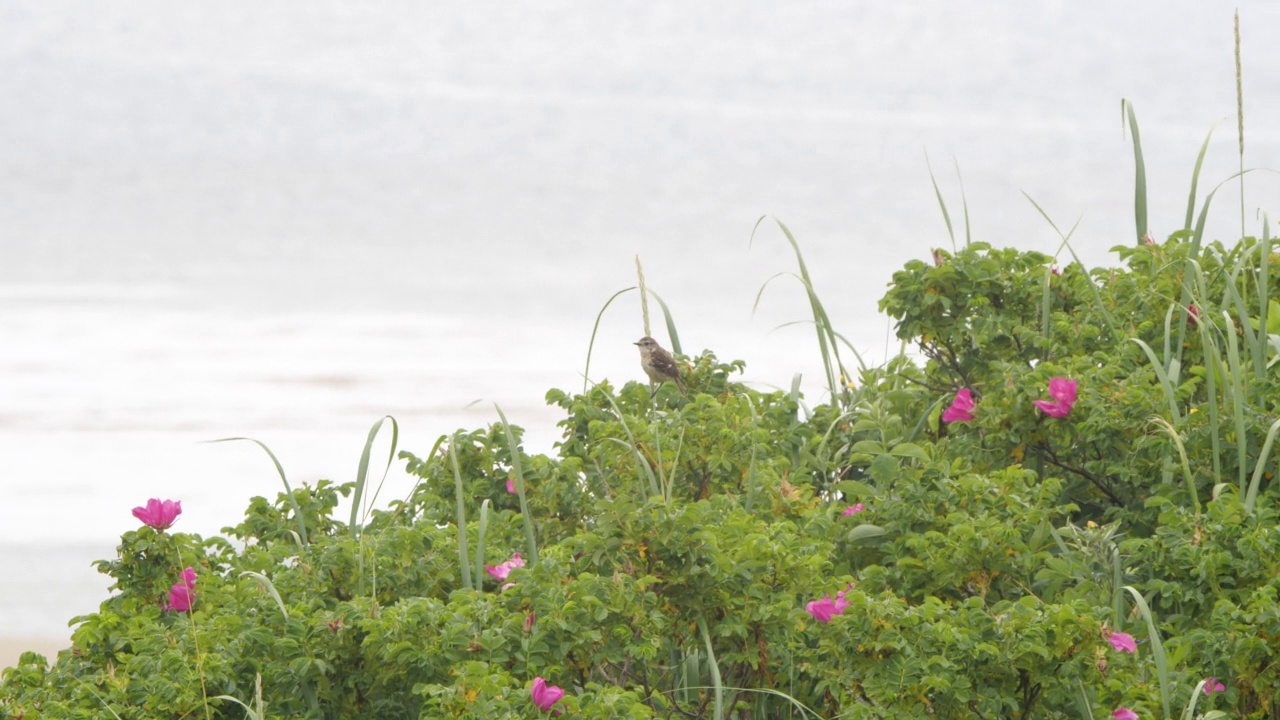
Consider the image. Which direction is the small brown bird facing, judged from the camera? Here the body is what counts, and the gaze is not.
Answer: to the viewer's left
